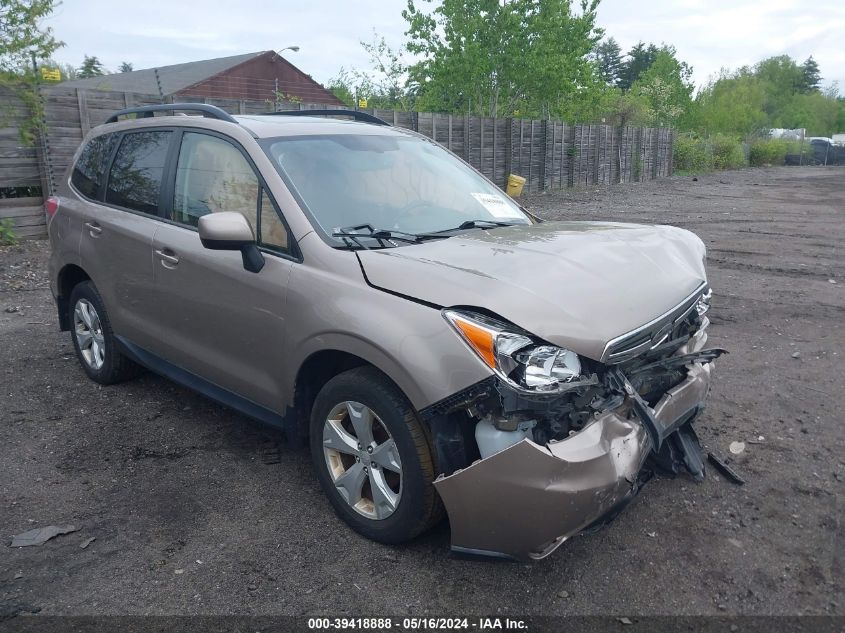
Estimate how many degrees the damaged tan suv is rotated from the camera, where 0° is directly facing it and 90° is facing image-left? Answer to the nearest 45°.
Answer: approximately 315°

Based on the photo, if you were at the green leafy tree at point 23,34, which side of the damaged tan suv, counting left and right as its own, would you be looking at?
back

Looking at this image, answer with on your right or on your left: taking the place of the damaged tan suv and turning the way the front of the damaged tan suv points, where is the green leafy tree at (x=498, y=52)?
on your left

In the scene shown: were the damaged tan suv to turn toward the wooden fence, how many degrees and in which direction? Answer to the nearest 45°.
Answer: approximately 135° to its left
